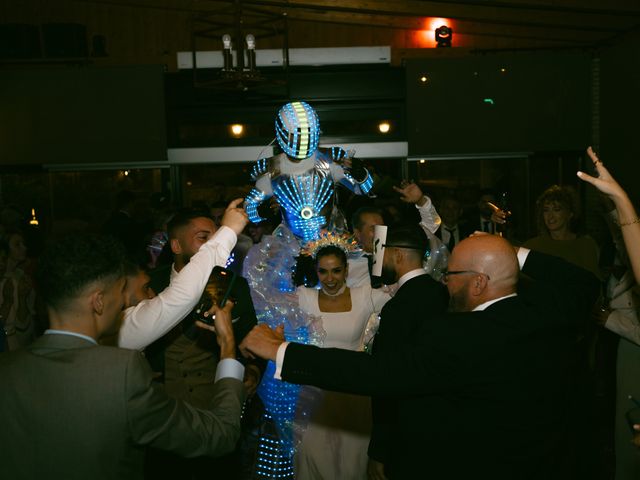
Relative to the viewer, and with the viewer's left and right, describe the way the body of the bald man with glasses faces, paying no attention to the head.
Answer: facing away from the viewer and to the left of the viewer

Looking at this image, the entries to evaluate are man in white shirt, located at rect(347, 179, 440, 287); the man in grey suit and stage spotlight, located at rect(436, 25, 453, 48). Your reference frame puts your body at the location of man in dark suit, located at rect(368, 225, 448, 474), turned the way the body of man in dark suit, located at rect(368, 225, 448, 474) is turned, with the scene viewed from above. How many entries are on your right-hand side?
2

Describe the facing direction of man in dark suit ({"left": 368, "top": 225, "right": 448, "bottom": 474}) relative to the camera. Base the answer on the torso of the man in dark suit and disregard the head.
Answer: to the viewer's left

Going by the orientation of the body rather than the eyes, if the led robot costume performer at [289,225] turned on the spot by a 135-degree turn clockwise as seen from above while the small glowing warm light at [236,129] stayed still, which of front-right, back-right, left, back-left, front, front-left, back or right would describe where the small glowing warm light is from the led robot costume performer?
front-right

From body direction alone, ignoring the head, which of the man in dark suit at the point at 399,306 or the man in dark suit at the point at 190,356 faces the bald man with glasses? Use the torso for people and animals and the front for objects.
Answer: the man in dark suit at the point at 190,356

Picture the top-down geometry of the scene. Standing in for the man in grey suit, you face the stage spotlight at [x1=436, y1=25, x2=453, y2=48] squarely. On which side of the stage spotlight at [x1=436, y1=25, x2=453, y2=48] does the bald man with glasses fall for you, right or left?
right

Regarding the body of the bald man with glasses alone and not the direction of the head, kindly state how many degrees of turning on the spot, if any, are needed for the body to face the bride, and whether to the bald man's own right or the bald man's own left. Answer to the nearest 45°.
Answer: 0° — they already face them

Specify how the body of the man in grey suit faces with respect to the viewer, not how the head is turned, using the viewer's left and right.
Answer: facing away from the viewer and to the right of the viewer
